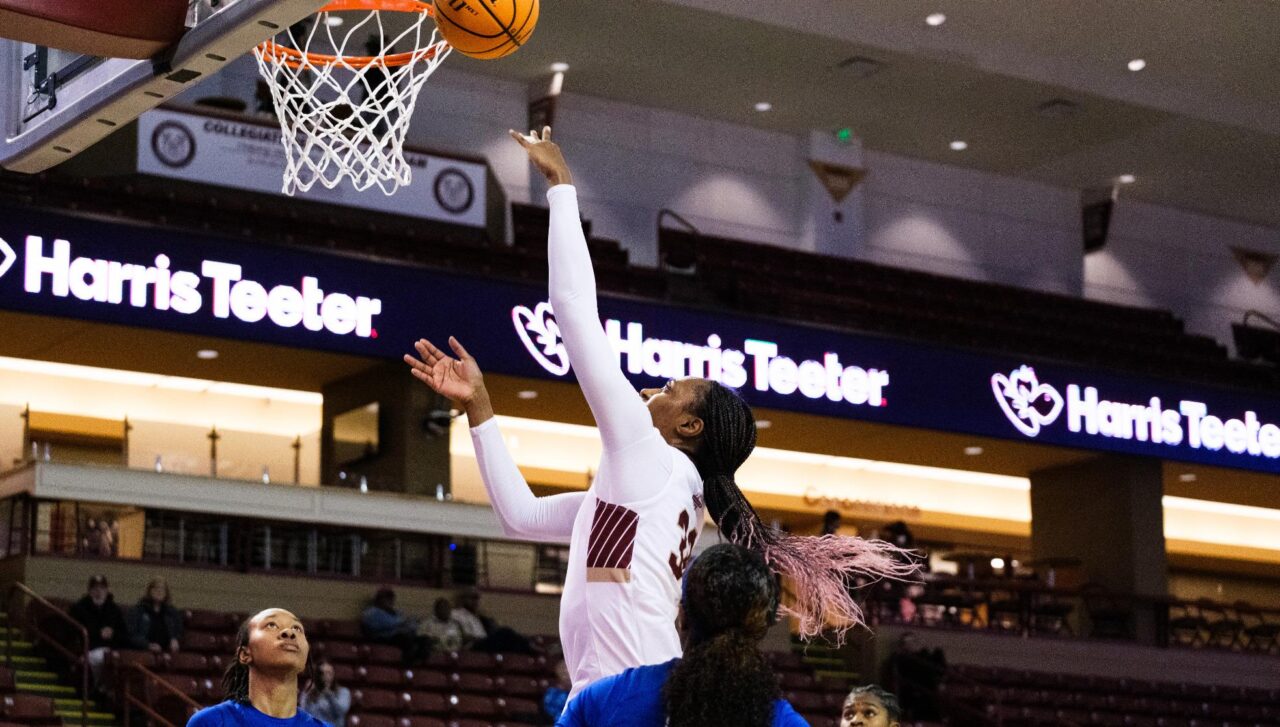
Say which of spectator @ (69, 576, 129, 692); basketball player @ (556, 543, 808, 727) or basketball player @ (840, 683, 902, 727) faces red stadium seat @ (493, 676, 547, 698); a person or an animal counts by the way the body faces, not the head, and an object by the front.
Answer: the basketball player @ (556, 543, 808, 727)

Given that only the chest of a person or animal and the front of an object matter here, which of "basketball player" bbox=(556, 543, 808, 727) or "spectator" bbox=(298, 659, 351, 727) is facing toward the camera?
the spectator

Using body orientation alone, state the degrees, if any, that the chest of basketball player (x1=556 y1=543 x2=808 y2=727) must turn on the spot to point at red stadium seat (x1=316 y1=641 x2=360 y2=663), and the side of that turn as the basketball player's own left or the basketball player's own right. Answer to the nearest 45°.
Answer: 0° — they already face it

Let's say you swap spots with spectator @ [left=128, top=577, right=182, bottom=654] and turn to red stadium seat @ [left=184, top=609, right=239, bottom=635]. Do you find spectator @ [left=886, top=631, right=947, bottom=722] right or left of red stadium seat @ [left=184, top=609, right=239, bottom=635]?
right

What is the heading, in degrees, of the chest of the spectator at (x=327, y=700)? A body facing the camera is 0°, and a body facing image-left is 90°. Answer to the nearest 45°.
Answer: approximately 0°

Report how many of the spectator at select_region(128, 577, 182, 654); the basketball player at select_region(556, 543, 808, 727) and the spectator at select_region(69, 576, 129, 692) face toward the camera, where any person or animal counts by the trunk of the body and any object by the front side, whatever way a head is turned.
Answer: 2

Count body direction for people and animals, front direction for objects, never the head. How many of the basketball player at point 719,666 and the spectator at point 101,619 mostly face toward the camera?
1

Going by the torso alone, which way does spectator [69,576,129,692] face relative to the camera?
toward the camera

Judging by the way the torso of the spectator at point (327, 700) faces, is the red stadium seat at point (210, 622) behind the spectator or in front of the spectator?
behind

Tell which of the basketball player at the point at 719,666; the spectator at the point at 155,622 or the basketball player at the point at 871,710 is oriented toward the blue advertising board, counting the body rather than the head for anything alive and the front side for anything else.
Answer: the basketball player at the point at 719,666

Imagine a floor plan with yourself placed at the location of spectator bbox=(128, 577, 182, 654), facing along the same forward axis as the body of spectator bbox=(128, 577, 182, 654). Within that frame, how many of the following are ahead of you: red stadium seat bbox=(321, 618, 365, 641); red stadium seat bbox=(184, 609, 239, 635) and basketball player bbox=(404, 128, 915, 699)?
1

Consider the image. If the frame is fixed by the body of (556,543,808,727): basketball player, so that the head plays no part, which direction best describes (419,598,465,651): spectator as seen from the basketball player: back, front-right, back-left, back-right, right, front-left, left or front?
front

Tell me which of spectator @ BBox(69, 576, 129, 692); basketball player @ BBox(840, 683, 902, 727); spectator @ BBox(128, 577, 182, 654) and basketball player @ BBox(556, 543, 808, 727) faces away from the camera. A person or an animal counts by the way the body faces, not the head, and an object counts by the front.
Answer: the basketball player @ BBox(556, 543, 808, 727)

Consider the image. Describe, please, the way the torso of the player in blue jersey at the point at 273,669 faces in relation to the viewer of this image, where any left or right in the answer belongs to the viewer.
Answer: facing the viewer and to the right of the viewer

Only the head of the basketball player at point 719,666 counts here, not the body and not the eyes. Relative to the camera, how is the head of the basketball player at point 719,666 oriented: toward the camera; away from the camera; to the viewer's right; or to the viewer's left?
away from the camera

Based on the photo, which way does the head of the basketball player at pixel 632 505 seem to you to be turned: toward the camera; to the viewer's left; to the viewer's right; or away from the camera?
to the viewer's left

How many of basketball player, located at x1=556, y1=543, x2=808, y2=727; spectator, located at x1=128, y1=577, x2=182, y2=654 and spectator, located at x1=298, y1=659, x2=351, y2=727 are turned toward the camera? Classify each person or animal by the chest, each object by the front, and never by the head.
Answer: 2

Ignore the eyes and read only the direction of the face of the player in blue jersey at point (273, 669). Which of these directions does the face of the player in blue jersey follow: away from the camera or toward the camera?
toward the camera

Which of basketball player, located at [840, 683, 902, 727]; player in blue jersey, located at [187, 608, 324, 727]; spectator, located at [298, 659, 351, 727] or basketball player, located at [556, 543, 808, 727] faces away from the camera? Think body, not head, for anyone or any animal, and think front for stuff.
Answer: the basketball player, located at [556, 543, 808, 727]

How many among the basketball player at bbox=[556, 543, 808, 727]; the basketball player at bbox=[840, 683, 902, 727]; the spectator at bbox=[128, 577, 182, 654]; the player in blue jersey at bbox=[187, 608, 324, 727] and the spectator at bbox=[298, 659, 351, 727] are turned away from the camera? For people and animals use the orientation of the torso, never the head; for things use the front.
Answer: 1
